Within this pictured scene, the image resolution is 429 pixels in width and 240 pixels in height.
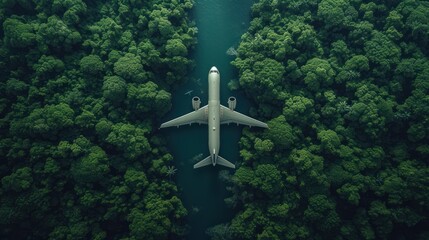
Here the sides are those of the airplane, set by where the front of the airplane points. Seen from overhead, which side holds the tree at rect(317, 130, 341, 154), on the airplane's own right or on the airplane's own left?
on the airplane's own right

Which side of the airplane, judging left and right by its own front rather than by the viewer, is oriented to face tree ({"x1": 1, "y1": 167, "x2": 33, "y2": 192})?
left

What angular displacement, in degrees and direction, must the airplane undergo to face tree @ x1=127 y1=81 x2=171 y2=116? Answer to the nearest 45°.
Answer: approximately 90° to its left

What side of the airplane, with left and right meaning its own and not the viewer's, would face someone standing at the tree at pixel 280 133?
right

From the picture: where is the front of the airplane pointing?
away from the camera

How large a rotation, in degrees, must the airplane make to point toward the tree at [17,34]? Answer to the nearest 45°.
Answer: approximately 90° to its left

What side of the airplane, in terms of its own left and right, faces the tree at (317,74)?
right

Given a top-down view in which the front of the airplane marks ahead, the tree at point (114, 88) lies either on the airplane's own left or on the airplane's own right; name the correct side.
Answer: on the airplane's own left
